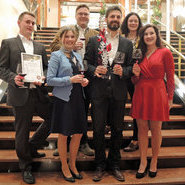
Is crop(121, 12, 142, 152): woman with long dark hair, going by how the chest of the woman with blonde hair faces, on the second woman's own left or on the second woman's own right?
on the second woman's own left

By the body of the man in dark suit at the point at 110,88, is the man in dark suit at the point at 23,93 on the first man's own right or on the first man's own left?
on the first man's own right

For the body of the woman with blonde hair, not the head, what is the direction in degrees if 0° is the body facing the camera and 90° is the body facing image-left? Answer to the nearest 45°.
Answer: approximately 315°

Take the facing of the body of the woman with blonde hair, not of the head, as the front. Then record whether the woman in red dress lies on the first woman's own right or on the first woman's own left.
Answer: on the first woman's own left
